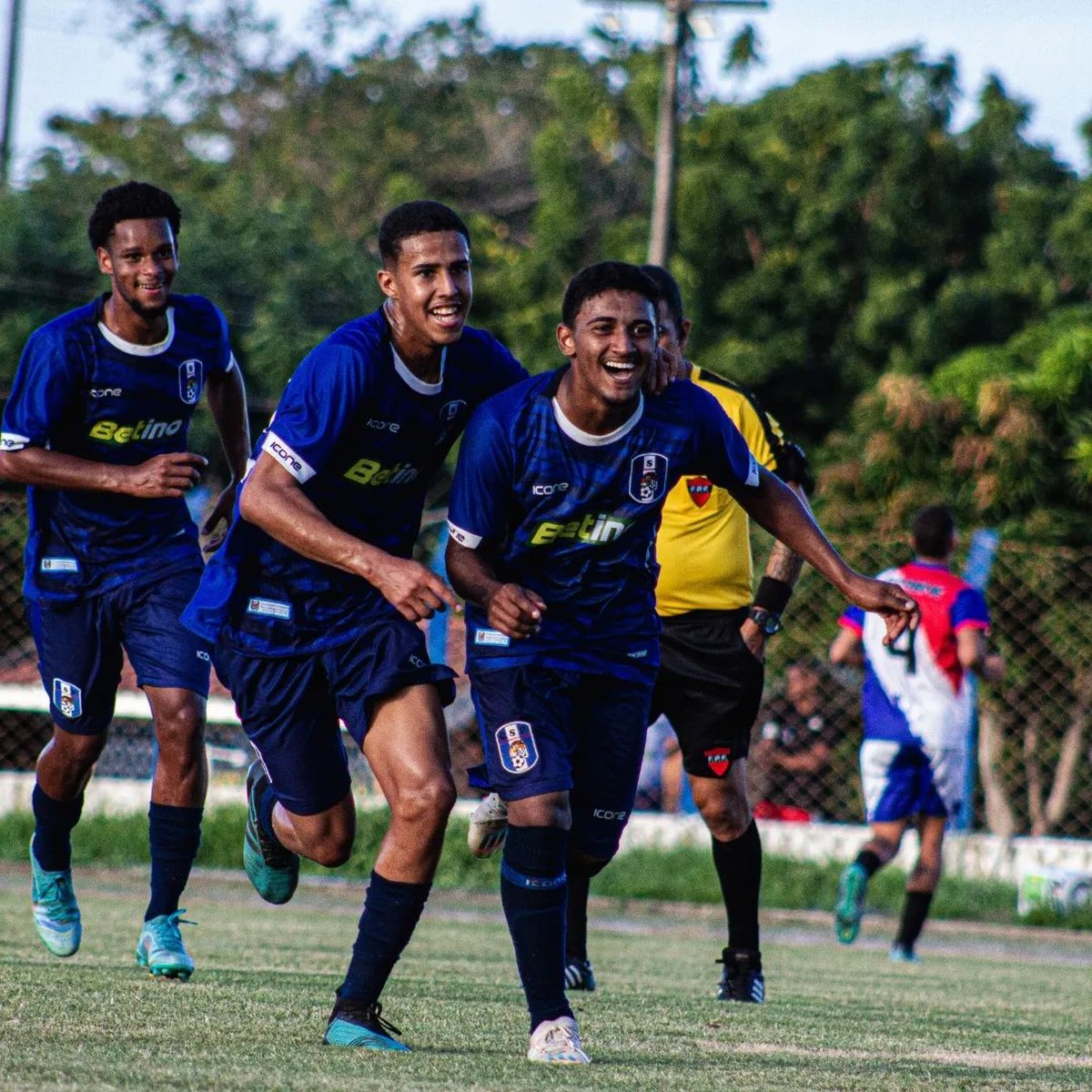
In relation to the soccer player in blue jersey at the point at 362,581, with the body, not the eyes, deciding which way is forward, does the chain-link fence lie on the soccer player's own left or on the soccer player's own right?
on the soccer player's own left

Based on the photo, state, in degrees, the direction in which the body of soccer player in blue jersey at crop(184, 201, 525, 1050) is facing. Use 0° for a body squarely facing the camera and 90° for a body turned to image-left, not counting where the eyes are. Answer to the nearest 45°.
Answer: approximately 315°

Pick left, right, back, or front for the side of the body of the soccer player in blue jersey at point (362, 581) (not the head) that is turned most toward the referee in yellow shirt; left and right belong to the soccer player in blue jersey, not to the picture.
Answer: left

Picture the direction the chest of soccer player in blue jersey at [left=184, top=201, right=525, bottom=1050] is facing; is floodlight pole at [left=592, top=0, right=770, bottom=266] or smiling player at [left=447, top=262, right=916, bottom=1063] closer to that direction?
the smiling player

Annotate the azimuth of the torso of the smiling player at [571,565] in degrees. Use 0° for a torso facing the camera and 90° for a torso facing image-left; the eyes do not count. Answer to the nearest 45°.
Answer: approximately 0°

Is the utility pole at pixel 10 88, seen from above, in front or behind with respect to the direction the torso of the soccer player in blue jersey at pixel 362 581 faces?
behind

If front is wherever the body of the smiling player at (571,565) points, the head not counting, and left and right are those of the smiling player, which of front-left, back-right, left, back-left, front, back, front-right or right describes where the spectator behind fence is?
back

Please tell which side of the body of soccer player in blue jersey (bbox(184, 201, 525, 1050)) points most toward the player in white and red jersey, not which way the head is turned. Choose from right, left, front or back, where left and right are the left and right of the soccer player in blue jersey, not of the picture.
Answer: left

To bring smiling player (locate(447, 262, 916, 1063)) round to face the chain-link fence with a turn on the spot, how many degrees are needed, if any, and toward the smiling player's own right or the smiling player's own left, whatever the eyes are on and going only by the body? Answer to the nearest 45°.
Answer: approximately 180°

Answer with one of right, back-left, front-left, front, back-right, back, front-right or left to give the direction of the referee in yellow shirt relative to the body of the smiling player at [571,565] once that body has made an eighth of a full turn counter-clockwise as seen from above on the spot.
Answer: back-left

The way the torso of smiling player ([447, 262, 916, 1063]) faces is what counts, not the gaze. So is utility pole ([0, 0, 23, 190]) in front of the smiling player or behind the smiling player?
behind
